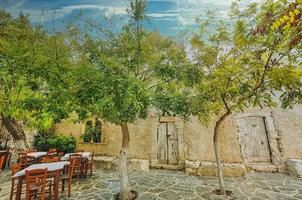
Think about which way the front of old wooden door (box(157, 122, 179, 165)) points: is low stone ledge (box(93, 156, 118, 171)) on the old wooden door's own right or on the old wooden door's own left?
on the old wooden door's own right

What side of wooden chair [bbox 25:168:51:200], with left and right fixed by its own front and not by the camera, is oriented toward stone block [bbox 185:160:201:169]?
right

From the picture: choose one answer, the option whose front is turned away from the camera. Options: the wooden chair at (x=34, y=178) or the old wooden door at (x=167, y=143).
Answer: the wooden chair

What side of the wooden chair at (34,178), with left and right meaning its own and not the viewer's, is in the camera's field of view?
back

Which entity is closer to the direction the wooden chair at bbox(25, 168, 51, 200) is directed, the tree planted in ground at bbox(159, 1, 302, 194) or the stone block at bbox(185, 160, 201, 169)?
the stone block

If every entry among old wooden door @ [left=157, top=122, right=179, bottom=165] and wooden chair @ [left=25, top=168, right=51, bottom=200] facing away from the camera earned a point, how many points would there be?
1

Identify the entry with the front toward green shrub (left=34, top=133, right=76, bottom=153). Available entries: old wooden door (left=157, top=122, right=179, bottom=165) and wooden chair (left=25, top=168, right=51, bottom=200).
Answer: the wooden chair

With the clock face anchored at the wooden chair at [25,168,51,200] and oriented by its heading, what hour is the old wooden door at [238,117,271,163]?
The old wooden door is roughly at 3 o'clock from the wooden chair.

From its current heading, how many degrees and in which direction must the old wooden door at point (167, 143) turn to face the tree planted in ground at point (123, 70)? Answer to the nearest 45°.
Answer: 0° — it already faces it

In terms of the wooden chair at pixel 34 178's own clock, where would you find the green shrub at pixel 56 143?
The green shrub is roughly at 12 o'clock from the wooden chair.

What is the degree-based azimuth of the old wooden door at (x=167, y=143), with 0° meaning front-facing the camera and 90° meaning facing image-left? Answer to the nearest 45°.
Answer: approximately 0°

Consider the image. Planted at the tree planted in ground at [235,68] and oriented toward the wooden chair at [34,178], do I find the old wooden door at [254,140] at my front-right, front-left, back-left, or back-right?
back-right

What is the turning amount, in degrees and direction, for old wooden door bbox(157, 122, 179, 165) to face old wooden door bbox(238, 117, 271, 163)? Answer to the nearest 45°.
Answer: approximately 90° to its left
